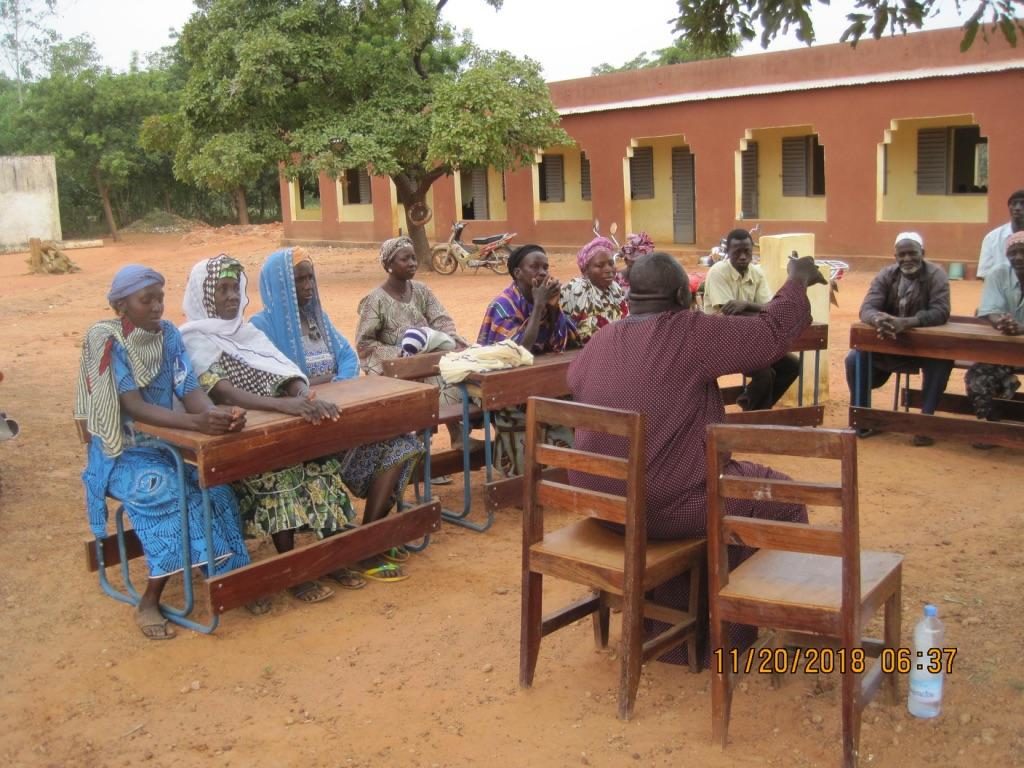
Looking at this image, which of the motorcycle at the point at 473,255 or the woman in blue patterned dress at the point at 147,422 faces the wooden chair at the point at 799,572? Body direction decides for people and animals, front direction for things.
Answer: the woman in blue patterned dress

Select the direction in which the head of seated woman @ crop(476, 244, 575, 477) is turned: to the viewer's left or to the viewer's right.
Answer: to the viewer's right

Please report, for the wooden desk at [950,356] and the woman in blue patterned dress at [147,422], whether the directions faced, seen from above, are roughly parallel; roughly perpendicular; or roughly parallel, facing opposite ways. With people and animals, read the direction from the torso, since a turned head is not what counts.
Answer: roughly perpendicular

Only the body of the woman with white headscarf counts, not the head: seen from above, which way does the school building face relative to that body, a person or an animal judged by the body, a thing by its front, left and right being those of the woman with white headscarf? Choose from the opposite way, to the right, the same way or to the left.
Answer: to the right

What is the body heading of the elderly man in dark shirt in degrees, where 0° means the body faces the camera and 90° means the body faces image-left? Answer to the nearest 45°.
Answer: approximately 0°

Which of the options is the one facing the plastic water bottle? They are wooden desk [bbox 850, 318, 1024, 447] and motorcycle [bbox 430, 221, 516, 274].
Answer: the wooden desk

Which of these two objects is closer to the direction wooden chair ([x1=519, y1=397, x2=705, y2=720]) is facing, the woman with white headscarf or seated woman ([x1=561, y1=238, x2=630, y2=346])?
the seated woman

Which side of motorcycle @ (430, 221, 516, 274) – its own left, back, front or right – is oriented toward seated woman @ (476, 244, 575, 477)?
left

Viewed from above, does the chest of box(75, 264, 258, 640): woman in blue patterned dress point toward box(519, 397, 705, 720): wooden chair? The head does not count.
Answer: yes
